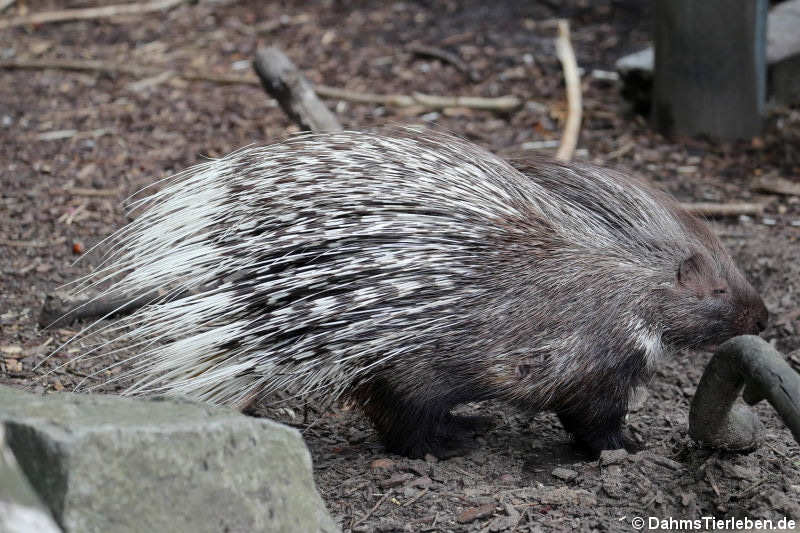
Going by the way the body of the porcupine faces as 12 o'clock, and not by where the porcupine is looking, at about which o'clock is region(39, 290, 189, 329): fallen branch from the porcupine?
The fallen branch is roughly at 7 o'clock from the porcupine.

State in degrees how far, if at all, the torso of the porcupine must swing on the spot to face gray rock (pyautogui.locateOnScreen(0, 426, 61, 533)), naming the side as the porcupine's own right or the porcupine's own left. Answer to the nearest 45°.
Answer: approximately 135° to the porcupine's own right

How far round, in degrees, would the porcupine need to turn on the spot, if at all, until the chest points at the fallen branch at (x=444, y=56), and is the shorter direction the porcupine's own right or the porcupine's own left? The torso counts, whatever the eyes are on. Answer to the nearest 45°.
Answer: approximately 90° to the porcupine's own left

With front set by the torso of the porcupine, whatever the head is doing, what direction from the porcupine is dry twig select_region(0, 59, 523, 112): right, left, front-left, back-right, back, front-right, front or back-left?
left

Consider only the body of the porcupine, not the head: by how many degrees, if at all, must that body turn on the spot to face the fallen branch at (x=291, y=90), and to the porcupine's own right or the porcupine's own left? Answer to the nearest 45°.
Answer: approximately 90° to the porcupine's own left

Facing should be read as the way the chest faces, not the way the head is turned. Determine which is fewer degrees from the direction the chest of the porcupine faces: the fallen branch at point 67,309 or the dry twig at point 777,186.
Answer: the dry twig

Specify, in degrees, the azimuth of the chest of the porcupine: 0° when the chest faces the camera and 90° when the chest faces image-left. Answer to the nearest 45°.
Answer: approximately 270°

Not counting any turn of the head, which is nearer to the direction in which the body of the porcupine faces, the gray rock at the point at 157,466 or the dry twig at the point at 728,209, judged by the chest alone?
the dry twig
